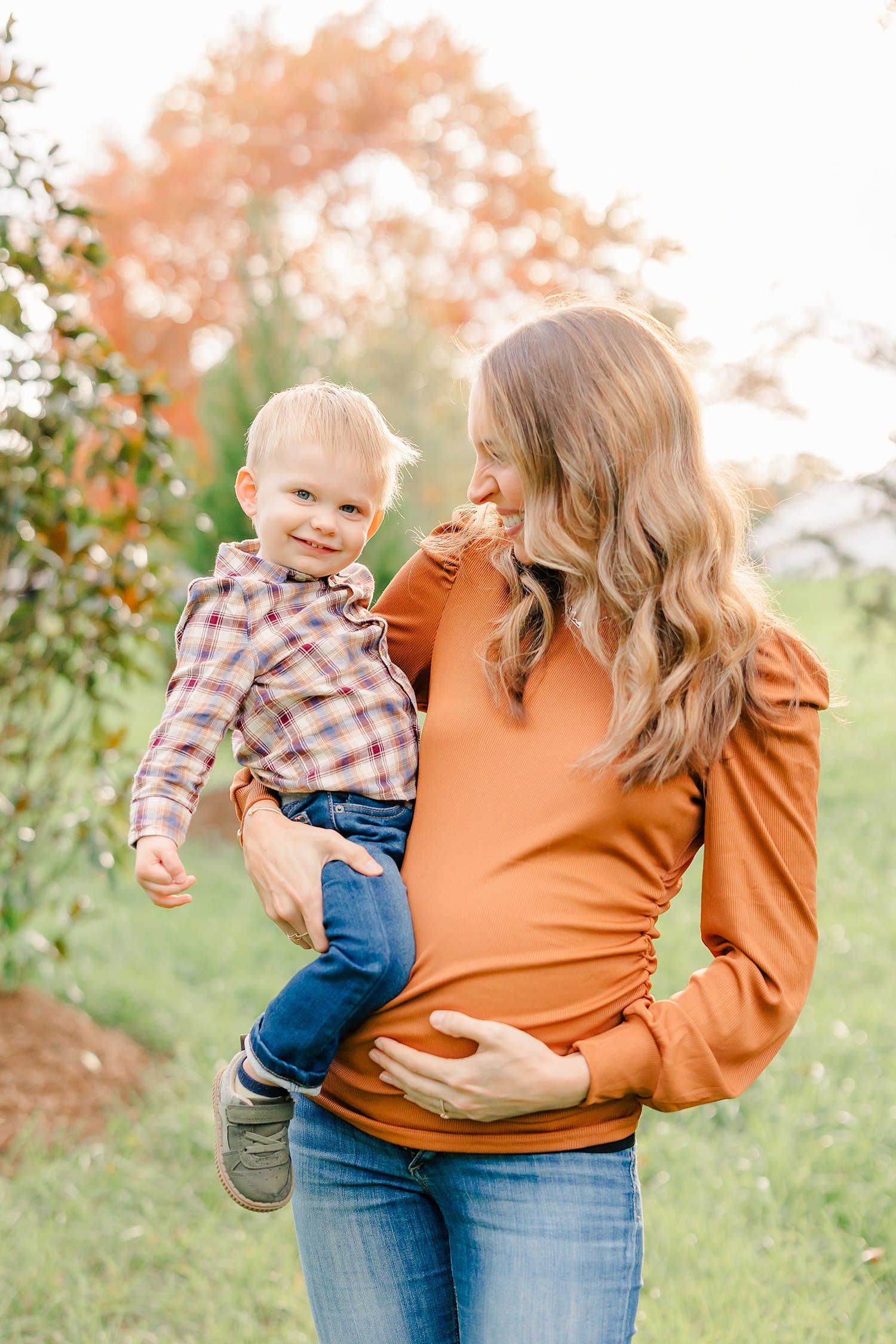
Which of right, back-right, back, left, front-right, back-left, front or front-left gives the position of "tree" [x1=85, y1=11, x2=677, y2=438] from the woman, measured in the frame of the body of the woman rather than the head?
back-right

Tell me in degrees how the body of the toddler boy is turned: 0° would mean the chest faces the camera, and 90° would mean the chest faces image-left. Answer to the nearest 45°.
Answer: approximately 315°

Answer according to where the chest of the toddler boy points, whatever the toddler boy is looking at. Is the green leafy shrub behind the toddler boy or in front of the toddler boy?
behind

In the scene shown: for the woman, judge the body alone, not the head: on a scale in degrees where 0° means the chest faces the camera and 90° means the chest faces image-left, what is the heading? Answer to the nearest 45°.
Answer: approximately 45°

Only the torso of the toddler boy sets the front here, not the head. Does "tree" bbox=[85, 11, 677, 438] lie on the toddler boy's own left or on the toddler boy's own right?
on the toddler boy's own left

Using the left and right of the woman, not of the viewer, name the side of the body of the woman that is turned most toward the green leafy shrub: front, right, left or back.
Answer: right

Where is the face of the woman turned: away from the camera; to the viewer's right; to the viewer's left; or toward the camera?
to the viewer's left
